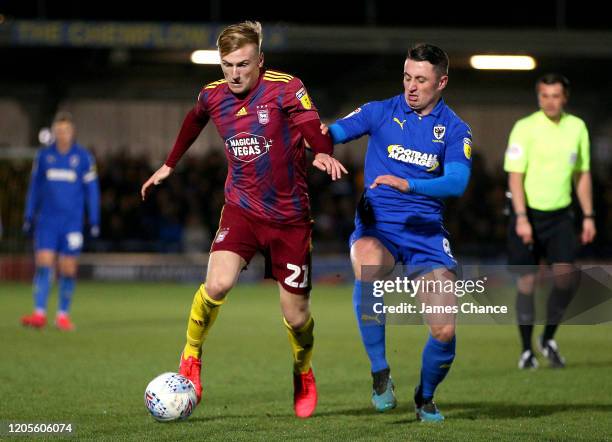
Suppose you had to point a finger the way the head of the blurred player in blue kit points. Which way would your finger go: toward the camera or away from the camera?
toward the camera

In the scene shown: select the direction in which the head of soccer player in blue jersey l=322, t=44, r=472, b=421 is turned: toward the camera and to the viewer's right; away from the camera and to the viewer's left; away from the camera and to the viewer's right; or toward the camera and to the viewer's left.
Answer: toward the camera and to the viewer's left

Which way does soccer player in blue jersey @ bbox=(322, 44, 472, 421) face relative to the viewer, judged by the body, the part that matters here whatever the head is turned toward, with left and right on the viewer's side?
facing the viewer

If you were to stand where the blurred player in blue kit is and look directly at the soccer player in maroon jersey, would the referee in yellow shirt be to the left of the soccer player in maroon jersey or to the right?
left

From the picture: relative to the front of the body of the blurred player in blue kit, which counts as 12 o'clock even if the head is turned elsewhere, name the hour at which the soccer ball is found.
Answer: The soccer ball is roughly at 12 o'clock from the blurred player in blue kit.

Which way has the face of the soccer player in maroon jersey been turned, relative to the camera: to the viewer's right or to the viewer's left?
to the viewer's left

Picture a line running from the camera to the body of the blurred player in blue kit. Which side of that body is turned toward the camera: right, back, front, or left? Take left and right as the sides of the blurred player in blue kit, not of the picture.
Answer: front

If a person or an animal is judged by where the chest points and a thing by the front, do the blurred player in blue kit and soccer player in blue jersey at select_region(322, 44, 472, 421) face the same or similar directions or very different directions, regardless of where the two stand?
same or similar directions

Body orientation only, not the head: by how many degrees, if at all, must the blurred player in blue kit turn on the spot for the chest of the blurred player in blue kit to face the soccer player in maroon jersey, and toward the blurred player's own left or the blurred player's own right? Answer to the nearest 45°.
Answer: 0° — they already face them

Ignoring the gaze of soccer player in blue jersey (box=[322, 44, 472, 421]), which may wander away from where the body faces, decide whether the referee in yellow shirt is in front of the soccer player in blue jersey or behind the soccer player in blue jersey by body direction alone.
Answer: behind

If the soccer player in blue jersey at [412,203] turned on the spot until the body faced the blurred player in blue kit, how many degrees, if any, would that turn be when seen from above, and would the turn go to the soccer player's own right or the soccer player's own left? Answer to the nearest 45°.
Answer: approximately 135° to the soccer player's own right
